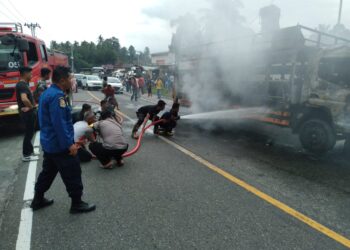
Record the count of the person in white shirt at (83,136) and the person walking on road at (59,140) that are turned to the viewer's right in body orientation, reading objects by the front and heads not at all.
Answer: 2

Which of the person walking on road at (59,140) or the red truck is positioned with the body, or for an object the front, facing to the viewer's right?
the person walking on road

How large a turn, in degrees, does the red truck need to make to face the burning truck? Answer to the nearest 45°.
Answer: approximately 90° to its left

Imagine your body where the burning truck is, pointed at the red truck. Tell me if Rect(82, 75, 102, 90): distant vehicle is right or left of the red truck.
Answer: right

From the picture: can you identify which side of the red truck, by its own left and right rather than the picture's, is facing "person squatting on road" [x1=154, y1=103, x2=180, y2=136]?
left

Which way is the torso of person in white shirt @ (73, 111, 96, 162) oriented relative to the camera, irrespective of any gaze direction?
to the viewer's right

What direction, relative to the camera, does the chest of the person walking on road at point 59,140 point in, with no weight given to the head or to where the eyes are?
to the viewer's right

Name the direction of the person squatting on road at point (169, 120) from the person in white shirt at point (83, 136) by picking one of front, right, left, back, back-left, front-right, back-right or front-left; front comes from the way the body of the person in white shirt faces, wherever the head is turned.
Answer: front-left

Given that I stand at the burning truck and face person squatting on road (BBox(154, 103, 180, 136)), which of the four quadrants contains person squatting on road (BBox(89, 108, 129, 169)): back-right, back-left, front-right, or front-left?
front-left

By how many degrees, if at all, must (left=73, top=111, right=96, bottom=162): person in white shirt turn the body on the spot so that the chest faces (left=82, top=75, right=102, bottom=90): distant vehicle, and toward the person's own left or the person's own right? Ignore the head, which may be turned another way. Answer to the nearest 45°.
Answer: approximately 90° to the person's own left

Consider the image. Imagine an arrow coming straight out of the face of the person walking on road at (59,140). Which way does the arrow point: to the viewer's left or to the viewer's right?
to the viewer's right

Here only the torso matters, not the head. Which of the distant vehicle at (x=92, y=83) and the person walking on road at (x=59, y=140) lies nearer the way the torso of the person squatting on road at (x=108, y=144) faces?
the distant vehicle

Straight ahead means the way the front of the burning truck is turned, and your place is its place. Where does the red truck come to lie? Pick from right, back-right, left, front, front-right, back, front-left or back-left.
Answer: back-right

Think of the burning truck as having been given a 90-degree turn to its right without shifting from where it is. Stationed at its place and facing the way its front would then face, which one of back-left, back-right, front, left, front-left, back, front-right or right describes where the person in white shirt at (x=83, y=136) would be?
front
